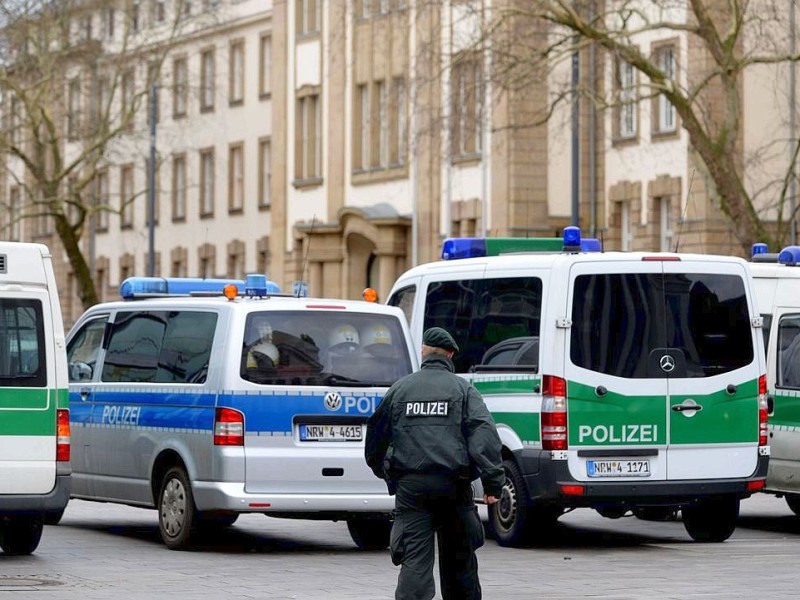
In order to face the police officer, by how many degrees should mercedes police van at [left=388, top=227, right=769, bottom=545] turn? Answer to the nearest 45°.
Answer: approximately 135° to its left

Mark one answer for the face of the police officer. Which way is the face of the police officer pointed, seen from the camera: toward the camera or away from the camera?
away from the camera

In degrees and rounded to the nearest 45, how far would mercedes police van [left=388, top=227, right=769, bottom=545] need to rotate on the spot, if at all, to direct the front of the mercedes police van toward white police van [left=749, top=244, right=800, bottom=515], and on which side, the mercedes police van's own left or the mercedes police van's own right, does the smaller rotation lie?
approximately 90° to the mercedes police van's own right

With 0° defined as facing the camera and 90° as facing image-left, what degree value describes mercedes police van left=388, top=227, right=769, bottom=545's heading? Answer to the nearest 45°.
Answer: approximately 135°

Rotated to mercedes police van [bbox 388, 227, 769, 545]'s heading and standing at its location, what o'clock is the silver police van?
The silver police van is roughly at 10 o'clock from the mercedes police van.
